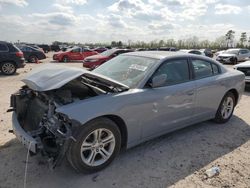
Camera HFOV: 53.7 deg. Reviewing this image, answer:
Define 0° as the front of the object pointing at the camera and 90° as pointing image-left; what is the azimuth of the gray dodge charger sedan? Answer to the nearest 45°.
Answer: approximately 45°

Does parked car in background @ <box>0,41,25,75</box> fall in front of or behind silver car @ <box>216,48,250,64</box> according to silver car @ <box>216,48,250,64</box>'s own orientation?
in front

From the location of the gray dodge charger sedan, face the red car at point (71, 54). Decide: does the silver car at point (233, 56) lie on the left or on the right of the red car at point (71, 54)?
right

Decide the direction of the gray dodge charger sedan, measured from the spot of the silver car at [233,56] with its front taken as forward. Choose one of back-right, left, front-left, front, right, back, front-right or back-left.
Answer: front-left

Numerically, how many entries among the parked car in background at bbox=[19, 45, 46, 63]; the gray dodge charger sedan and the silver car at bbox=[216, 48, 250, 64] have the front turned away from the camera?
0

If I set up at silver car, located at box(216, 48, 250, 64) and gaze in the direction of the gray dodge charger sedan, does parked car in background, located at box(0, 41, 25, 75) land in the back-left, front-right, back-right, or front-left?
front-right

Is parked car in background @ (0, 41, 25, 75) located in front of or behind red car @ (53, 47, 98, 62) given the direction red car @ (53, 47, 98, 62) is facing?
in front

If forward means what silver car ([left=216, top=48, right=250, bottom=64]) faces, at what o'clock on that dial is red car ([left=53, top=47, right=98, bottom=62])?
The red car is roughly at 1 o'clock from the silver car.

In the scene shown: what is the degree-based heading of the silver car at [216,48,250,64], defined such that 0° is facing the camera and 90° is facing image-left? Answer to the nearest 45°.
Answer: approximately 45°

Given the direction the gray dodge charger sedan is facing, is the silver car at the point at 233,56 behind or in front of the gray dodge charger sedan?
behind

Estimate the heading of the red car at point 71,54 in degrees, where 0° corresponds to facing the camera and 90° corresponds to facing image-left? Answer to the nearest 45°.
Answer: approximately 45°
